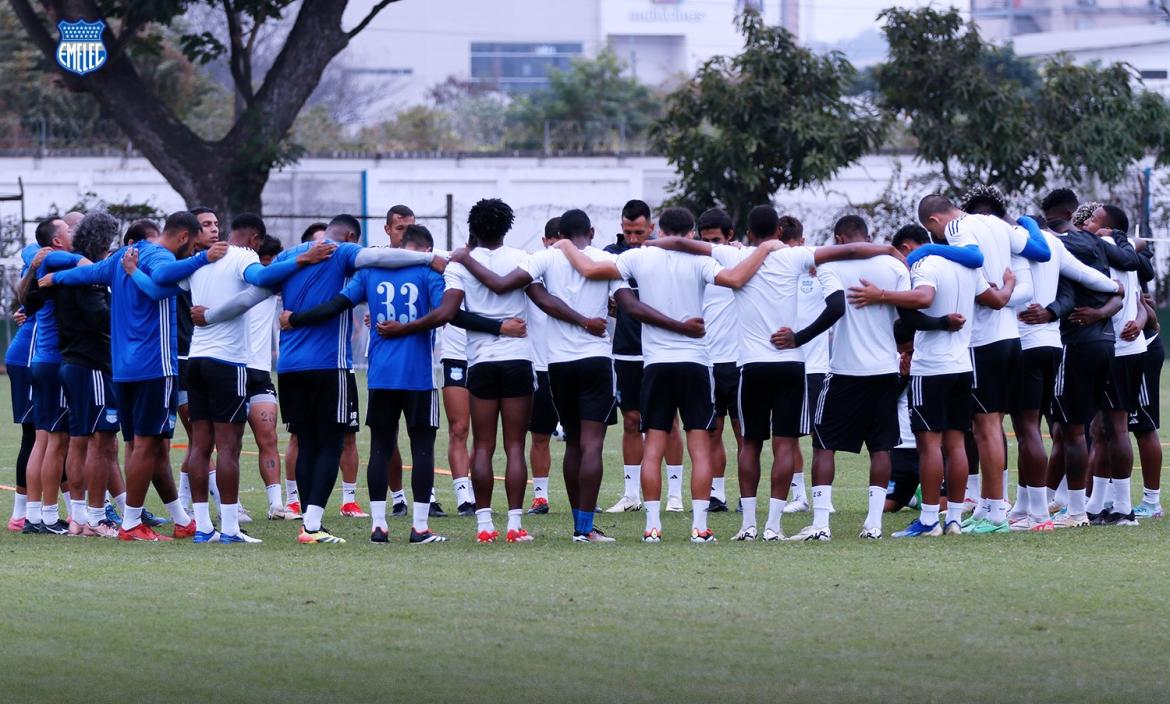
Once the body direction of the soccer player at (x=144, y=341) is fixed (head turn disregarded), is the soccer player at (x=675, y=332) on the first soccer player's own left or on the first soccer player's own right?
on the first soccer player's own right

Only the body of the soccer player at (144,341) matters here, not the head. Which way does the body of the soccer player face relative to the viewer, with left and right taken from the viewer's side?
facing away from the viewer and to the right of the viewer

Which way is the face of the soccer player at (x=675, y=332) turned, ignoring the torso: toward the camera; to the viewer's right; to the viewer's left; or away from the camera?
away from the camera

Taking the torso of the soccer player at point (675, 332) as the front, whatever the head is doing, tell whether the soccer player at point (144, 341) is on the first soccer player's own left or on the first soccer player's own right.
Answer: on the first soccer player's own left

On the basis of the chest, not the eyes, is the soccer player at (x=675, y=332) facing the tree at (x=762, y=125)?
yes

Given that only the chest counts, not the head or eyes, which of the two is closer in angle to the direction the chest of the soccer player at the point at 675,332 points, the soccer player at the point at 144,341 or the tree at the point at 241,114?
the tree

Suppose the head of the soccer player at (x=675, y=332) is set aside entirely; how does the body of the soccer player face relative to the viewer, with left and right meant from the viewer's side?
facing away from the viewer

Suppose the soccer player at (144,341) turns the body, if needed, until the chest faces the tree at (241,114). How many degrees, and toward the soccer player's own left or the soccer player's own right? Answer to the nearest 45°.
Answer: approximately 45° to the soccer player's own left
